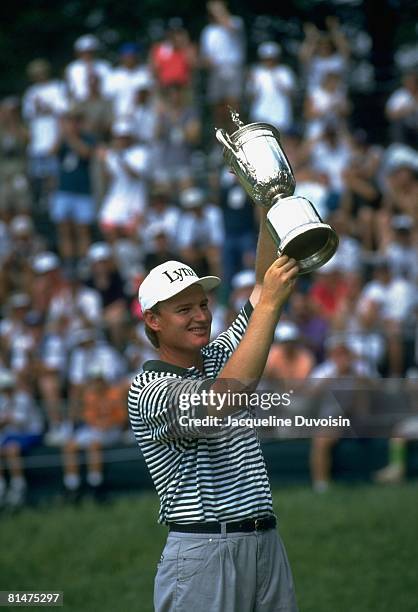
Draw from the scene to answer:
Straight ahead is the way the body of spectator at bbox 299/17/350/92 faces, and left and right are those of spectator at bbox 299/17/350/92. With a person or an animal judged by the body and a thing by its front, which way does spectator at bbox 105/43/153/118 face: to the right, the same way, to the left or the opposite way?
the same way

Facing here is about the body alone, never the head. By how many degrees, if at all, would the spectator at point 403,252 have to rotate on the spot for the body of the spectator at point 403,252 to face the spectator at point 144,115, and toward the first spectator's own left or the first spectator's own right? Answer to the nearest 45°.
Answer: approximately 135° to the first spectator's own right

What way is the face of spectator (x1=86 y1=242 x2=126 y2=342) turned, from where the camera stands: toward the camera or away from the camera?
toward the camera

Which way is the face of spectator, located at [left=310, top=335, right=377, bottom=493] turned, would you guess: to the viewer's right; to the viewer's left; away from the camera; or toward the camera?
toward the camera

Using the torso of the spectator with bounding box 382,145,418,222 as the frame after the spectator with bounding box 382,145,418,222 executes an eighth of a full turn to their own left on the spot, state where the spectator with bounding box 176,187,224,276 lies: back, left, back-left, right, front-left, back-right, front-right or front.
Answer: back-right

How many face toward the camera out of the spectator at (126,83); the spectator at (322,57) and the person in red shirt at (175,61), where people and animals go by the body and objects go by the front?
3

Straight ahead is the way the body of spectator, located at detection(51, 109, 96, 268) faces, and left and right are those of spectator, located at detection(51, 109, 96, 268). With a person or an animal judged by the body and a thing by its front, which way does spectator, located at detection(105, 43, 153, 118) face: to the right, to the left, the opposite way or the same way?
the same way

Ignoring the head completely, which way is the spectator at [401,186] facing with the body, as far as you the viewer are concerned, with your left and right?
facing the viewer

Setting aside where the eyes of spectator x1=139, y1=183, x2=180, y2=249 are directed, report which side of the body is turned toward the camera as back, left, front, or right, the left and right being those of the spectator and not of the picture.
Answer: front

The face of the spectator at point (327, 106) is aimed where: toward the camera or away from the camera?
toward the camera

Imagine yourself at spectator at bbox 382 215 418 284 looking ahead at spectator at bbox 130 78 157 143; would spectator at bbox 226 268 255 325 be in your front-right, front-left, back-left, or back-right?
front-left

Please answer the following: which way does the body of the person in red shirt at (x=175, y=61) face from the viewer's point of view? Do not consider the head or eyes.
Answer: toward the camera

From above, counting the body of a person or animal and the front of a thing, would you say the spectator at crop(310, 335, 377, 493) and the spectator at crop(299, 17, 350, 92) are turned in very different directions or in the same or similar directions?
same or similar directions

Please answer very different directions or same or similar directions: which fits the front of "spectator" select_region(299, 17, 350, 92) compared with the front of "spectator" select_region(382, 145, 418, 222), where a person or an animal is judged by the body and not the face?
same or similar directions

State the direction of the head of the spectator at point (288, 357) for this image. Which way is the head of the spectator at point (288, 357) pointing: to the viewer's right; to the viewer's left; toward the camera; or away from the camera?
toward the camera

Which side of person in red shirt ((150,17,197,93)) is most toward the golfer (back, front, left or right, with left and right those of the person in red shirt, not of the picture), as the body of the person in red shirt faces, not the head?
front

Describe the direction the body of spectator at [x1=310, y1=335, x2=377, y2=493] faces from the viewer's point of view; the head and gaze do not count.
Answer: toward the camera

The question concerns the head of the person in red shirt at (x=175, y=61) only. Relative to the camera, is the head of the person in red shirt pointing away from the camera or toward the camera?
toward the camera
